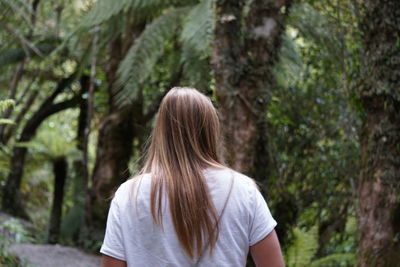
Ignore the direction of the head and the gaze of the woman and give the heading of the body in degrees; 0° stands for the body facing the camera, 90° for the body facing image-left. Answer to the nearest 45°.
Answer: approximately 180°

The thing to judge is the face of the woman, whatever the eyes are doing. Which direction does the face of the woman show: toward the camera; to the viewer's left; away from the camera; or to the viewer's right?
away from the camera

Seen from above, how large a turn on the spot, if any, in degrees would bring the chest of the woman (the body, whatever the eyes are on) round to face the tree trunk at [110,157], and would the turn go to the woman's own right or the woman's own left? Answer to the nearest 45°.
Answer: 0° — they already face it

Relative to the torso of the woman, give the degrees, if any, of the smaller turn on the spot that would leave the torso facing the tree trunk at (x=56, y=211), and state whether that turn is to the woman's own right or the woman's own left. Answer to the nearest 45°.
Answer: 0° — they already face it

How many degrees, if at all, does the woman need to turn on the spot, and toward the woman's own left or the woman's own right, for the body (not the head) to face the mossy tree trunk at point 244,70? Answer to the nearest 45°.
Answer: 0° — they already face it

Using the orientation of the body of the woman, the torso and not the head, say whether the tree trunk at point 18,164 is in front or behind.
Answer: in front

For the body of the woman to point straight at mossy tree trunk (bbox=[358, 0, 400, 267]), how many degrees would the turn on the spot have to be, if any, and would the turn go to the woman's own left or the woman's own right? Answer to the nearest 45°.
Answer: approximately 45° to the woman's own right
